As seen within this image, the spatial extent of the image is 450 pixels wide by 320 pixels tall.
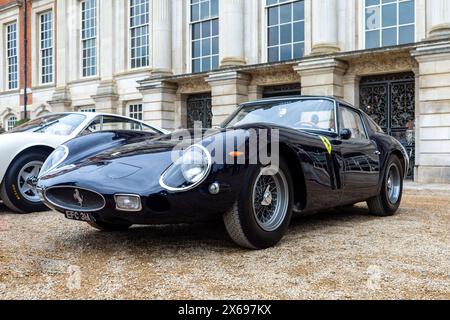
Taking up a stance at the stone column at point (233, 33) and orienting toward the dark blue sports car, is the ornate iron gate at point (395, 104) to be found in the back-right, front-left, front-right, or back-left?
front-left

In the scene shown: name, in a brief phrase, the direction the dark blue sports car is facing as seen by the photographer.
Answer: facing the viewer and to the left of the viewer

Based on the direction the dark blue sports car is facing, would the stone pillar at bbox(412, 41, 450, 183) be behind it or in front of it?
behind

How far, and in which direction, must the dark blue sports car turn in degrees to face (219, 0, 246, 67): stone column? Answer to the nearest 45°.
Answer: approximately 135° to its right

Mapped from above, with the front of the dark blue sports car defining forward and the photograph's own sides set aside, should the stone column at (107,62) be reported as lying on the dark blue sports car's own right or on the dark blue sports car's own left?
on the dark blue sports car's own right

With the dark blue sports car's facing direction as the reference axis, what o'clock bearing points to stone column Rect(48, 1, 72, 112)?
The stone column is roughly at 4 o'clock from the dark blue sports car.

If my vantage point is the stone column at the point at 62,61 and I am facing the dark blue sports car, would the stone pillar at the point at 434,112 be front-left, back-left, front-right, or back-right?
front-left

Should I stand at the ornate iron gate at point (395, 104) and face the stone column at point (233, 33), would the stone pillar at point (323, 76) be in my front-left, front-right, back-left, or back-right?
front-left

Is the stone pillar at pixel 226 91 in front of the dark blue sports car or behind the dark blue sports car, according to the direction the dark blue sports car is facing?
behind
